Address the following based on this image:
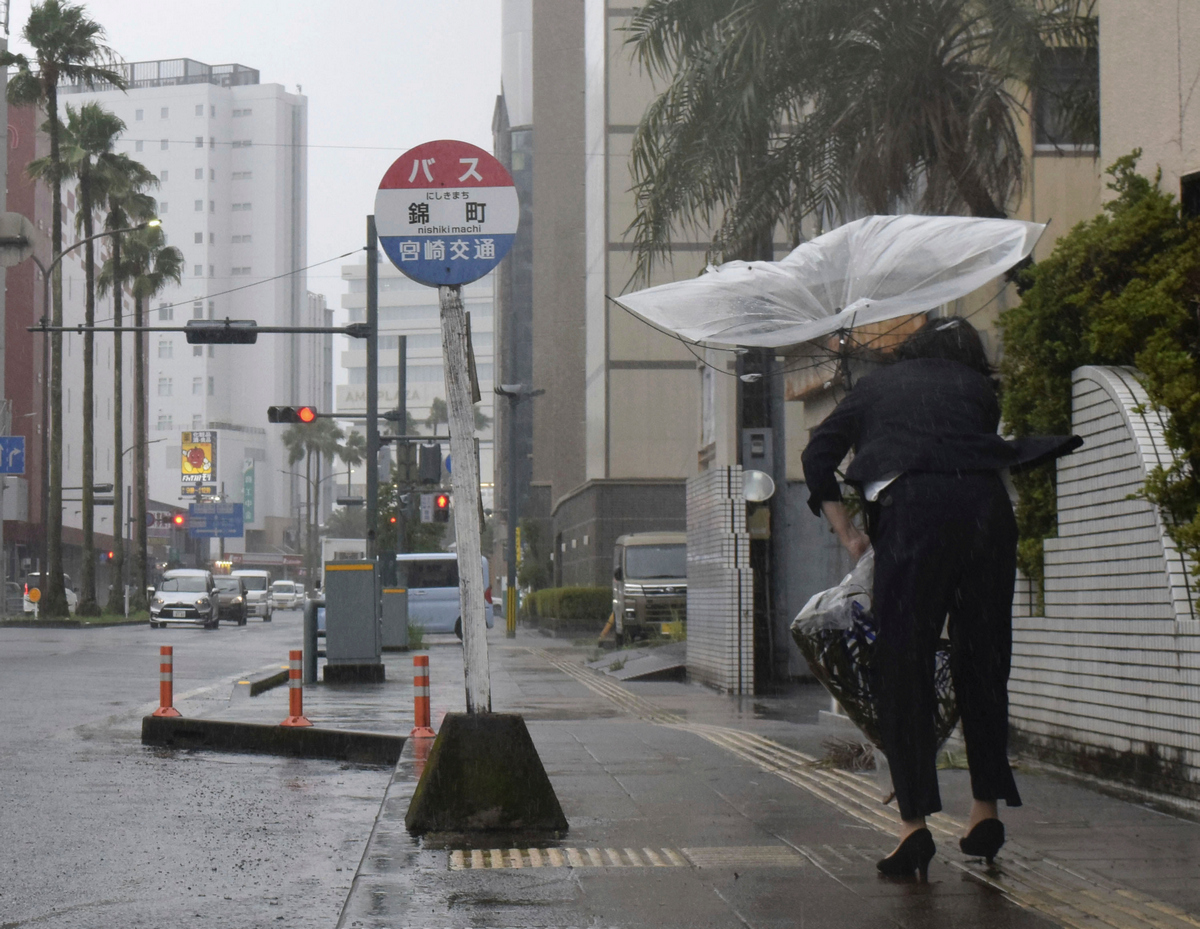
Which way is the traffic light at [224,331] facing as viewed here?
away from the camera

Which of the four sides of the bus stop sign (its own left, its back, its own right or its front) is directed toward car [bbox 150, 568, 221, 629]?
back

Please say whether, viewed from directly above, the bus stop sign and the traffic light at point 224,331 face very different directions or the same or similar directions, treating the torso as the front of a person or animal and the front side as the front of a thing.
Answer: very different directions

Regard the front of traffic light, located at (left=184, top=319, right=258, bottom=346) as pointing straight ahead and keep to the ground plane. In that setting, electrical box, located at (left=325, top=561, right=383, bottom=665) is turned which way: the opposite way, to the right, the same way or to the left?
the opposite way

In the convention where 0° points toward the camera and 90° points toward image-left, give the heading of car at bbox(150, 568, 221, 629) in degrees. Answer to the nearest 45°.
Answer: approximately 0°

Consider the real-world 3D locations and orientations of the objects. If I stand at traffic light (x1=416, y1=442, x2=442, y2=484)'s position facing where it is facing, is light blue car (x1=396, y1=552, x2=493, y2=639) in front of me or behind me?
in front

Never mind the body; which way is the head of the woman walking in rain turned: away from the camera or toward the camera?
away from the camera

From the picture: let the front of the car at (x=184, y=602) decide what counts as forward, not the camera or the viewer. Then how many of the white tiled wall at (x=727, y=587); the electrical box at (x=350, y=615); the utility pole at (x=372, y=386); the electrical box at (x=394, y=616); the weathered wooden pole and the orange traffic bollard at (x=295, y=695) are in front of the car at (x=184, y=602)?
6

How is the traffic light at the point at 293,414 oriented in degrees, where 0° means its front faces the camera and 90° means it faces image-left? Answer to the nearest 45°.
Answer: approximately 0°
